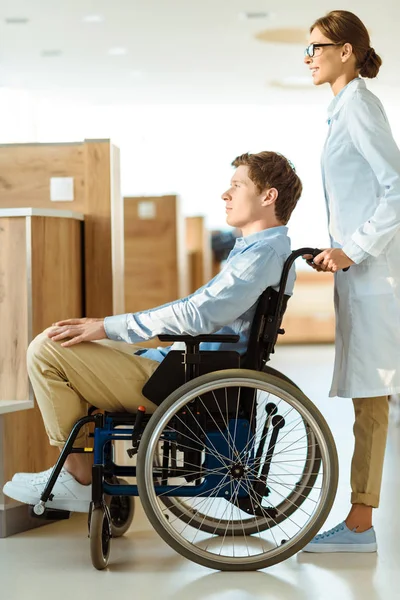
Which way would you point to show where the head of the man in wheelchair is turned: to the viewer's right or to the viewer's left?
to the viewer's left

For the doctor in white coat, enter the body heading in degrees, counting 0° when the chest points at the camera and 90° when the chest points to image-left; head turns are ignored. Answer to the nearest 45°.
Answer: approximately 90°

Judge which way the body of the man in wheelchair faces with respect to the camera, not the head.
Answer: to the viewer's left

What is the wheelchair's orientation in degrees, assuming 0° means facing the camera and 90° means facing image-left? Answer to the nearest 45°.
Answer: approximately 90°

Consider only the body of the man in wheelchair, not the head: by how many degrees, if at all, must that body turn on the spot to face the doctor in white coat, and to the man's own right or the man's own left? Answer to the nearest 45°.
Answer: approximately 180°

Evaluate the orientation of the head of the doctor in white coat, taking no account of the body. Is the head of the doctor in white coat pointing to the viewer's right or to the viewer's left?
to the viewer's left

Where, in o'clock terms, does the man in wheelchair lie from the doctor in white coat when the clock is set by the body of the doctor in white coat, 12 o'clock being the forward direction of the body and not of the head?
The man in wheelchair is roughly at 11 o'clock from the doctor in white coat.
